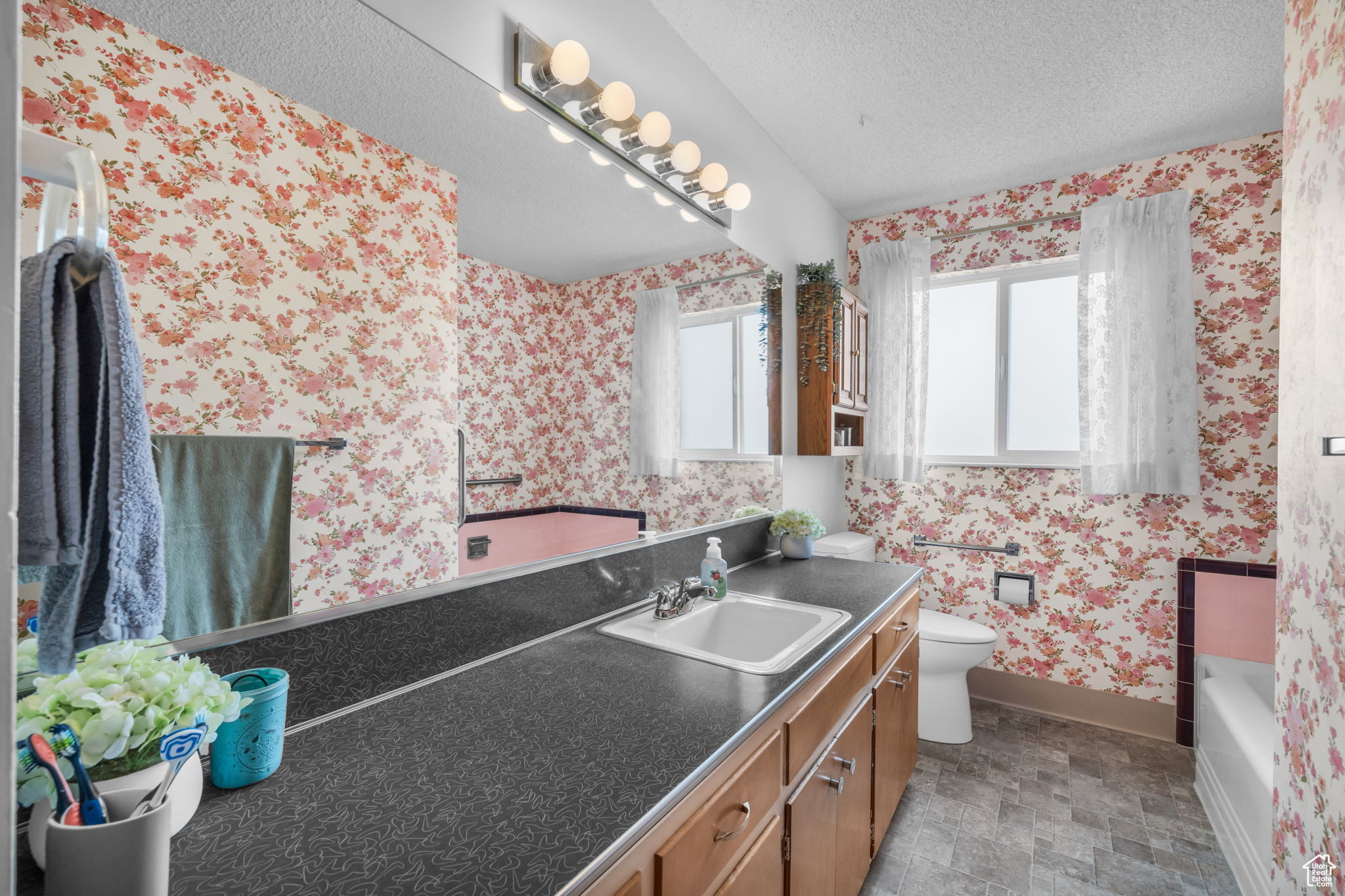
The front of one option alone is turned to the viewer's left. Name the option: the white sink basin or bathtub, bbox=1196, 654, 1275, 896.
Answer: the bathtub

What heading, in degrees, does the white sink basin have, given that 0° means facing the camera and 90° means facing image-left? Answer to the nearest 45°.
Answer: approximately 315°

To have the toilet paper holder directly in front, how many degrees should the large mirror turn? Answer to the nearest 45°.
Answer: approximately 45° to its left

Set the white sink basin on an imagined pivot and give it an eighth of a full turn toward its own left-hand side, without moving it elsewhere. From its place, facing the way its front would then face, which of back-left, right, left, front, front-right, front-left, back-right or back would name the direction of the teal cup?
back-right

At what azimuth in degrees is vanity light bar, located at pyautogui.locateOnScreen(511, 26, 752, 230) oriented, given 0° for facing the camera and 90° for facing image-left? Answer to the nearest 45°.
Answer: approximately 315°

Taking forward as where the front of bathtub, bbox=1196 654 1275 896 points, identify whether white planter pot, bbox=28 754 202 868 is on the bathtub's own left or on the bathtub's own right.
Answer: on the bathtub's own left

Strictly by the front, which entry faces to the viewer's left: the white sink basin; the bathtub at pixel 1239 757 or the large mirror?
the bathtub

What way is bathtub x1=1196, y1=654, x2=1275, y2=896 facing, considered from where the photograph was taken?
facing to the left of the viewer
